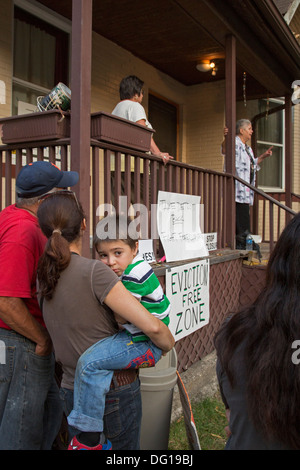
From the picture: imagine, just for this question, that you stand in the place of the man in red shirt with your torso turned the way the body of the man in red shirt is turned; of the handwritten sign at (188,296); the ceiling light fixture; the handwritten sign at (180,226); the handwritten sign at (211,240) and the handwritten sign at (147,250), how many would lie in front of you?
5

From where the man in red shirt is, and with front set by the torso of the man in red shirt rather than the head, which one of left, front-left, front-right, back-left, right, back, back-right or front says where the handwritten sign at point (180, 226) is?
front

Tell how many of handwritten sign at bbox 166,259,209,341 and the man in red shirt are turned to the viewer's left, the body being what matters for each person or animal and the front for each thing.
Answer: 0

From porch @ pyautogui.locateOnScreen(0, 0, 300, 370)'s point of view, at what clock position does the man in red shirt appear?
The man in red shirt is roughly at 2 o'clock from the porch.

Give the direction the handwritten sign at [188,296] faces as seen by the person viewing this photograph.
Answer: facing the viewer and to the right of the viewer

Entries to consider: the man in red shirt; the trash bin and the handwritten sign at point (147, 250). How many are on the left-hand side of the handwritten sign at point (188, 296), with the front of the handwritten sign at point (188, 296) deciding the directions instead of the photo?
0

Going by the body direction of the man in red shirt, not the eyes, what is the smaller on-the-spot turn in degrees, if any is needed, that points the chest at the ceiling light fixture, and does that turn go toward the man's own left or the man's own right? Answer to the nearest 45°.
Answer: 0° — they already face it

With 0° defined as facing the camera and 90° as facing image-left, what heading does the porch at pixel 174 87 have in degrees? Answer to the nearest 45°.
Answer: approximately 315°

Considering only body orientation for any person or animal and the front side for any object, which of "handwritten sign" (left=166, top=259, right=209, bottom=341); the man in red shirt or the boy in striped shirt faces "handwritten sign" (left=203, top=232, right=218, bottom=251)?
the man in red shirt

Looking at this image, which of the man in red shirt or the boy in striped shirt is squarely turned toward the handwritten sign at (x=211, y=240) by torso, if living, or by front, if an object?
the man in red shirt

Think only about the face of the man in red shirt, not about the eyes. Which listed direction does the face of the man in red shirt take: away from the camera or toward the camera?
away from the camera

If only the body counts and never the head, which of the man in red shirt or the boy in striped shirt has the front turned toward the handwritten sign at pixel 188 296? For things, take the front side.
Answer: the man in red shirt
